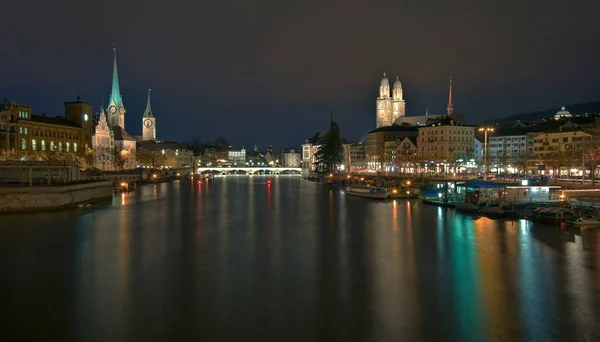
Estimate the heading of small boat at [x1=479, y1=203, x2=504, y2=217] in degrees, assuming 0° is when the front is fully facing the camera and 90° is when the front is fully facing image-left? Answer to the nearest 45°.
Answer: approximately 90°

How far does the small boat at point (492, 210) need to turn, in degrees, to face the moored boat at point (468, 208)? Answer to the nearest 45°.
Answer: approximately 45° to its right

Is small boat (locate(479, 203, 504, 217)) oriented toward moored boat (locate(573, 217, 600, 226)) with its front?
no
